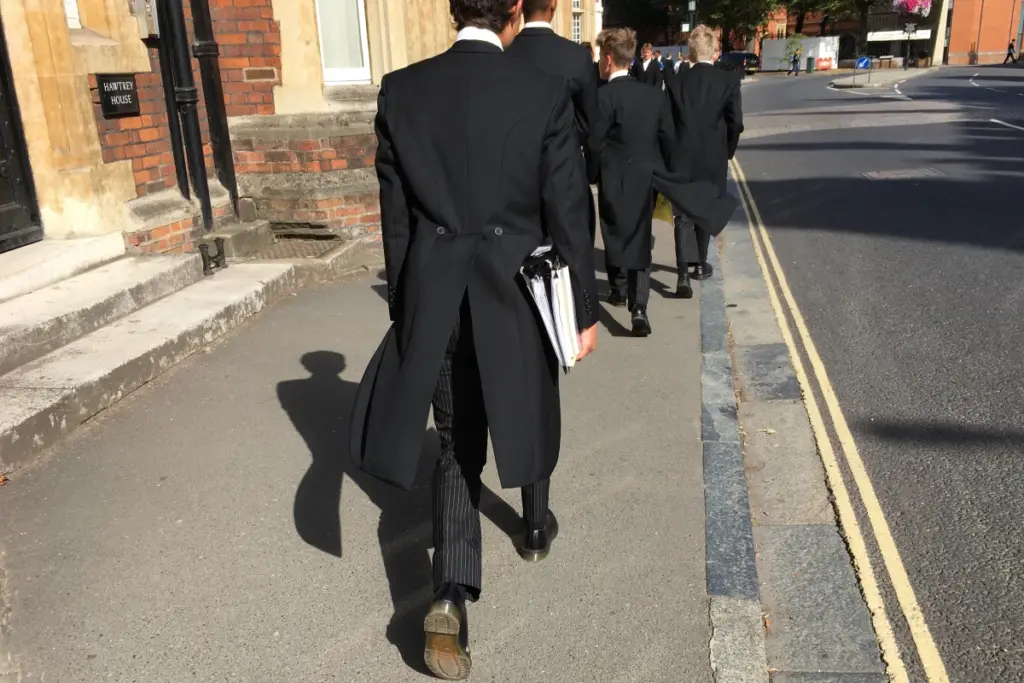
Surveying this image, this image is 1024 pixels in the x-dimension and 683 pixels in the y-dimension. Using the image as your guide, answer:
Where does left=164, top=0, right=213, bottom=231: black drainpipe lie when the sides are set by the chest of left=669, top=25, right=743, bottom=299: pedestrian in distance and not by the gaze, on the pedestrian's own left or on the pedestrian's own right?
on the pedestrian's own left

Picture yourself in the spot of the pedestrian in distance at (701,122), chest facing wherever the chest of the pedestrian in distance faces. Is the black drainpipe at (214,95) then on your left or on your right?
on your left

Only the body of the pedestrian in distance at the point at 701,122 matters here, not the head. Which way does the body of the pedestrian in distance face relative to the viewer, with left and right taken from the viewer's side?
facing away from the viewer

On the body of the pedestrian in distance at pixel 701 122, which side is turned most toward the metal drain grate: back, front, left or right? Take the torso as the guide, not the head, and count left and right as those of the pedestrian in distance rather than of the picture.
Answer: left

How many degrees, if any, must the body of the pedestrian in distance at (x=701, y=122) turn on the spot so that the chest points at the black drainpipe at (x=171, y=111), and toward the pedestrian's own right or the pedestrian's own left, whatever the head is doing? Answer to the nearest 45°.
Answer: approximately 90° to the pedestrian's own left

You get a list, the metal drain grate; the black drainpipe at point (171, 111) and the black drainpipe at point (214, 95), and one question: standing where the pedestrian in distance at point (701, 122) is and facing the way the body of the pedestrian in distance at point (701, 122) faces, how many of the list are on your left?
3

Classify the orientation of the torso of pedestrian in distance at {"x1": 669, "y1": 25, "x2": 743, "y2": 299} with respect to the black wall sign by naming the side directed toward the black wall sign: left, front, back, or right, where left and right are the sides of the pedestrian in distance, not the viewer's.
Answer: left
